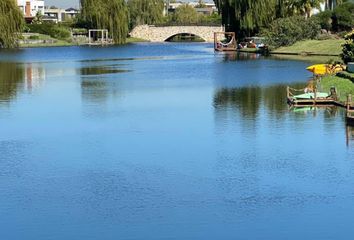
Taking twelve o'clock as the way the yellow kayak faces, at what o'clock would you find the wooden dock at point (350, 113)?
The wooden dock is roughly at 9 o'clock from the yellow kayak.

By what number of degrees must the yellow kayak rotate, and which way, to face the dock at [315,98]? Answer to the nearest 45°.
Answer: approximately 90° to its left

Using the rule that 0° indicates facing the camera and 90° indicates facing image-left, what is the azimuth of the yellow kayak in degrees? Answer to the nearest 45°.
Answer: approximately 90°
